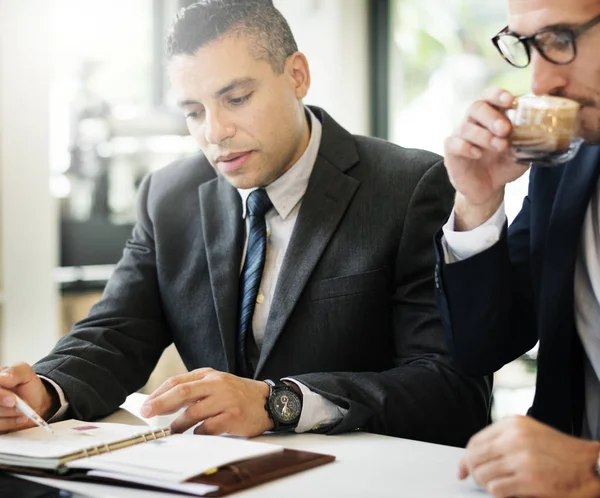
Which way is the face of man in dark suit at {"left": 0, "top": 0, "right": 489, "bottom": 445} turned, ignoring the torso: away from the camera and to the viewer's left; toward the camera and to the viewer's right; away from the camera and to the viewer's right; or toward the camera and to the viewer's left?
toward the camera and to the viewer's left

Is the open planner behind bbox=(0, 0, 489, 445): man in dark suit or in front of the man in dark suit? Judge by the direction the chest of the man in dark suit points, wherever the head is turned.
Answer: in front

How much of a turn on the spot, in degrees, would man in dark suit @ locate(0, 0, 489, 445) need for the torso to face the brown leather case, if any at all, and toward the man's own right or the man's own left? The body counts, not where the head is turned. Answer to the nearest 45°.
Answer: approximately 45° to the man's own left

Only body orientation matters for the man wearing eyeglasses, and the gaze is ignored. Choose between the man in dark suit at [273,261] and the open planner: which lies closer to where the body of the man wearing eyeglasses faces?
the open planner

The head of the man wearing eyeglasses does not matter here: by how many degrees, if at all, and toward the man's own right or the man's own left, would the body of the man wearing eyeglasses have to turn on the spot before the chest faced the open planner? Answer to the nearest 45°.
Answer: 0° — they already face it

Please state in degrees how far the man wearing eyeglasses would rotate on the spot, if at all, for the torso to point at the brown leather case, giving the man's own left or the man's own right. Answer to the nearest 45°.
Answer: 0° — they already face it

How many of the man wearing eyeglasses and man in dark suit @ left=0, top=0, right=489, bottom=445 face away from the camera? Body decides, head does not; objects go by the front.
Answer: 0

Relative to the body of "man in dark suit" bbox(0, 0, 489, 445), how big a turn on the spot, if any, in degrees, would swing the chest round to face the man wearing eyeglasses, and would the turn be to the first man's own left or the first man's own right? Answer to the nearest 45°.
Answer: approximately 90° to the first man's own left

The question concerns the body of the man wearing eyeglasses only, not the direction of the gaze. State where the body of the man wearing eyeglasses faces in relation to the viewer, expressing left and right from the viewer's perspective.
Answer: facing the viewer and to the left of the viewer

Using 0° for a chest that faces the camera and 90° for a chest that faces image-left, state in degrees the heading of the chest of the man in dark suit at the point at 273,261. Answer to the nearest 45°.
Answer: approximately 45°
